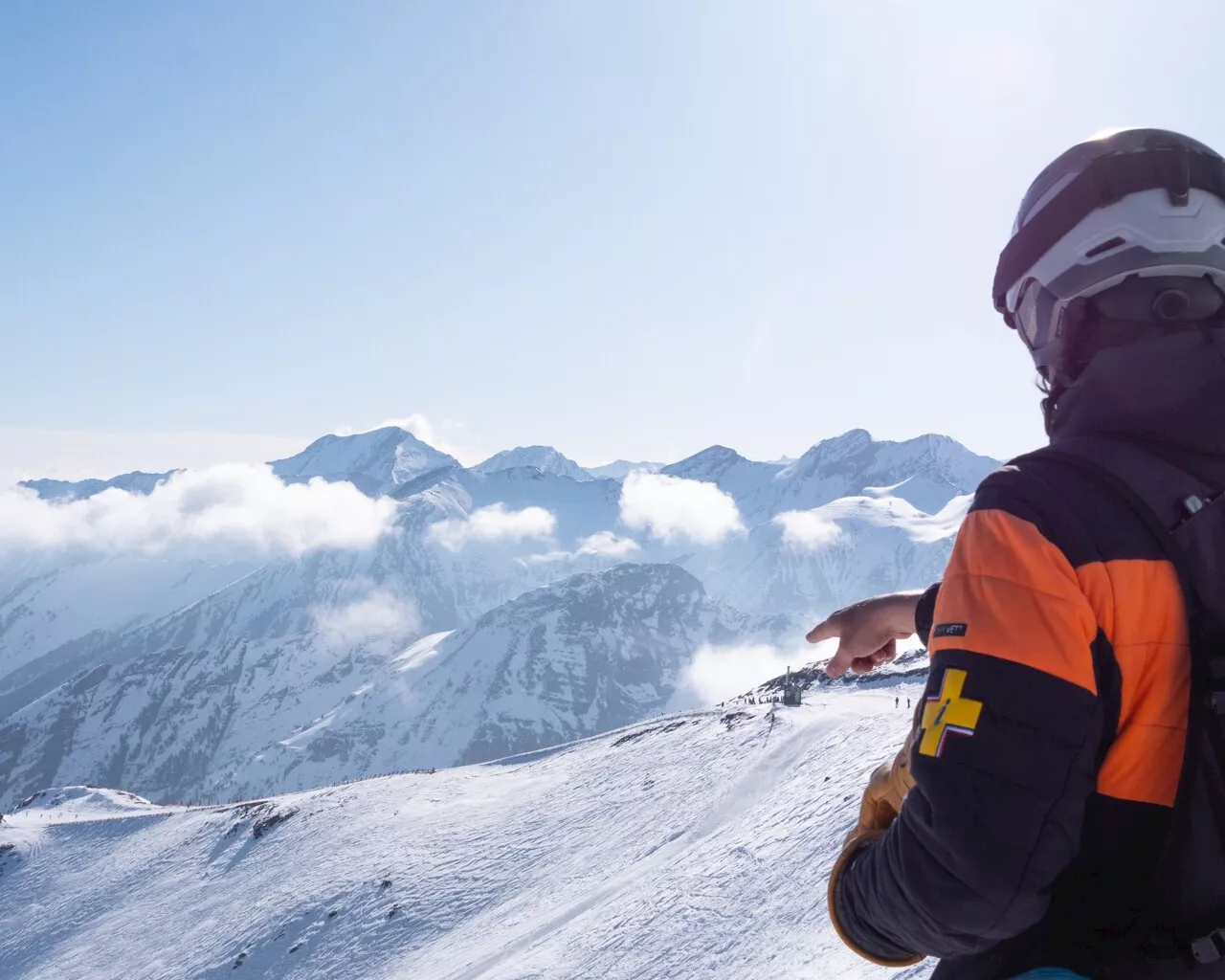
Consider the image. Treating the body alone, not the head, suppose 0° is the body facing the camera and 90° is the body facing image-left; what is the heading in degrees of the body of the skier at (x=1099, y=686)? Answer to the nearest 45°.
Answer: approximately 135°
